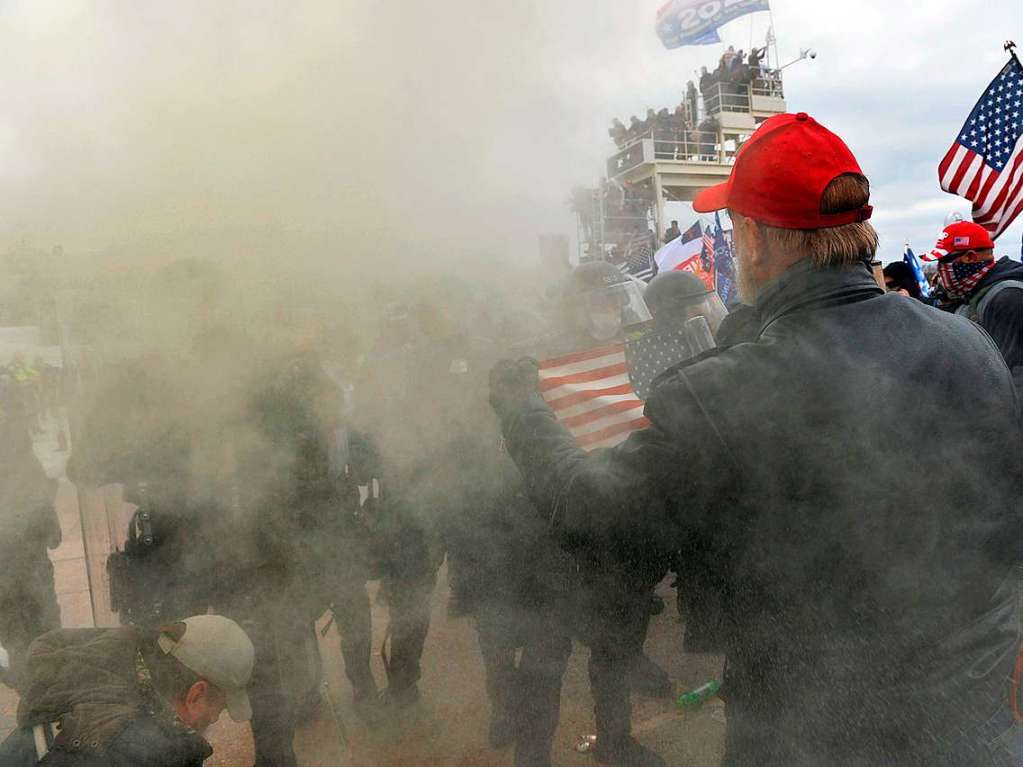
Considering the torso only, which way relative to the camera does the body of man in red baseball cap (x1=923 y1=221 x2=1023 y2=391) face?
to the viewer's left

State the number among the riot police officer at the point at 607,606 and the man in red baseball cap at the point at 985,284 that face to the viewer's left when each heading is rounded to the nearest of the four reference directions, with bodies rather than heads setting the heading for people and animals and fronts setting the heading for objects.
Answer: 1

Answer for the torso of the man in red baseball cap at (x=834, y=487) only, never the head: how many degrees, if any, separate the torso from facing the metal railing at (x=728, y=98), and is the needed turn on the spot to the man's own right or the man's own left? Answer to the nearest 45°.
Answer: approximately 45° to the man's own right

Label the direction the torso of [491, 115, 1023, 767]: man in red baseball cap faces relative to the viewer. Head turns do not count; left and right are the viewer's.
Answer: facing away from the viewer and to the left of the viewer

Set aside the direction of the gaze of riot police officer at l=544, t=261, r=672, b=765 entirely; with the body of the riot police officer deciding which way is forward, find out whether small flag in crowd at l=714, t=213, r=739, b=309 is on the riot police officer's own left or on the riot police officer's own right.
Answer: on the riot police officer's own left
